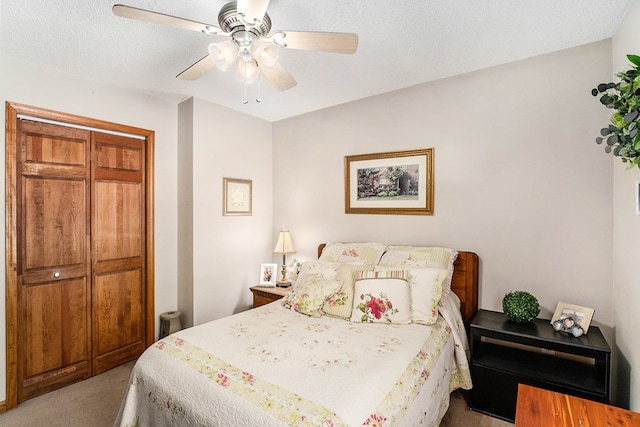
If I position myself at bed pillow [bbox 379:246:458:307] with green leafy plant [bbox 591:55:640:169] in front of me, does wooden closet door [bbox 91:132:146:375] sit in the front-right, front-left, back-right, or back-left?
back-right

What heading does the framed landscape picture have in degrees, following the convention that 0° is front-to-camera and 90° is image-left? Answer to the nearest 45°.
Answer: approximately 45°

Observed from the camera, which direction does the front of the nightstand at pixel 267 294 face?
facing the viewer and to the left of the viewer

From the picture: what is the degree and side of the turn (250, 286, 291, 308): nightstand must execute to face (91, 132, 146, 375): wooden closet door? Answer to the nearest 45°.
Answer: approximately 45° to its right

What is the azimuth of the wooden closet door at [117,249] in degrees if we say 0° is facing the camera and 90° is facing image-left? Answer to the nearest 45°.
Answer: approximately 315°

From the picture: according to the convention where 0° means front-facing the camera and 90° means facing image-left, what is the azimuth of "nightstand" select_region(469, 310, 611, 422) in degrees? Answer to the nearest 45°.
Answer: approximately 45°

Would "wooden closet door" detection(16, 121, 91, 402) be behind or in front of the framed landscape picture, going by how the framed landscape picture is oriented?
in front

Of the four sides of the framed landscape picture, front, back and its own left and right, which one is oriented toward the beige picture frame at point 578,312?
left

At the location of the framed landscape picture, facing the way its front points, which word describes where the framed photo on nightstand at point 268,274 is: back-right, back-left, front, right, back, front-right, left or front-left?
front-right

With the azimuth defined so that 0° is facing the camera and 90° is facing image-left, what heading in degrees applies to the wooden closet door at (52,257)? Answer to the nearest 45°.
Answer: approximately 315°
